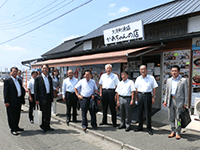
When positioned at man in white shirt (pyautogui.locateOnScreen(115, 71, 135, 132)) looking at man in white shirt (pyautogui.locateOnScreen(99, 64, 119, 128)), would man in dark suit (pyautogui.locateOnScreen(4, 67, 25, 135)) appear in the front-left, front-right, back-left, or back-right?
front-left

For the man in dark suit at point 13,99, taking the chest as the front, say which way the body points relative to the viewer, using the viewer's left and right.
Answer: facing the viewer and to the right of the viewer

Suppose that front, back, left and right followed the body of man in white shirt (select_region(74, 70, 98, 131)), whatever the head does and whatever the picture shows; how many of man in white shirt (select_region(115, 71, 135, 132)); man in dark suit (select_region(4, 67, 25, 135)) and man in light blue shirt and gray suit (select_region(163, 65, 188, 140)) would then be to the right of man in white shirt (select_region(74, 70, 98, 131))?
1

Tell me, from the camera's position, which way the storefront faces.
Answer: facing the viewer and to the left of the viewer

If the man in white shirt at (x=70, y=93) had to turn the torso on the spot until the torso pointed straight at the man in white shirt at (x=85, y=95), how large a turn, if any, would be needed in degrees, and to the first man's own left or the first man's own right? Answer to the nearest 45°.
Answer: approximately 45° to the first man's own left

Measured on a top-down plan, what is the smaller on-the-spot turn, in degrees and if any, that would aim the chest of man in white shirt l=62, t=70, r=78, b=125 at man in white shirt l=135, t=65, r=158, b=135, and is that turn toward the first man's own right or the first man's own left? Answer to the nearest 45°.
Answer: approximately 45° to the first man's own left

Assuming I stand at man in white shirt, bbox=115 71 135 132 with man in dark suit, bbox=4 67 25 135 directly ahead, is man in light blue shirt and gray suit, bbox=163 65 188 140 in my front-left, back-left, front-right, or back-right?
back-left

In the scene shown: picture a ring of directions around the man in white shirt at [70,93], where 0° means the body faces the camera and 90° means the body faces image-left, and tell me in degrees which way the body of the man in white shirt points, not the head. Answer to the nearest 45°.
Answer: approximately 0°

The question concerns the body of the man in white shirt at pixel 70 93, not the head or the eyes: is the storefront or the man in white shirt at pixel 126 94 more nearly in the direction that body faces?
the man in white shirt

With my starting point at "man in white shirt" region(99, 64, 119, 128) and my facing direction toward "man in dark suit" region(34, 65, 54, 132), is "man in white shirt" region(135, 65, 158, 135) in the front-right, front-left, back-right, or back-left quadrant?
back-left

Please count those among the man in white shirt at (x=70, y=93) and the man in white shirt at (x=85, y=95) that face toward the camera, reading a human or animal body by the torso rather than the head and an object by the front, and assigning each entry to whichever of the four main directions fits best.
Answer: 2

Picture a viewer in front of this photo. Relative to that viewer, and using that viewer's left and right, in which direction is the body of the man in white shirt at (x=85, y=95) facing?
facing the viewer
